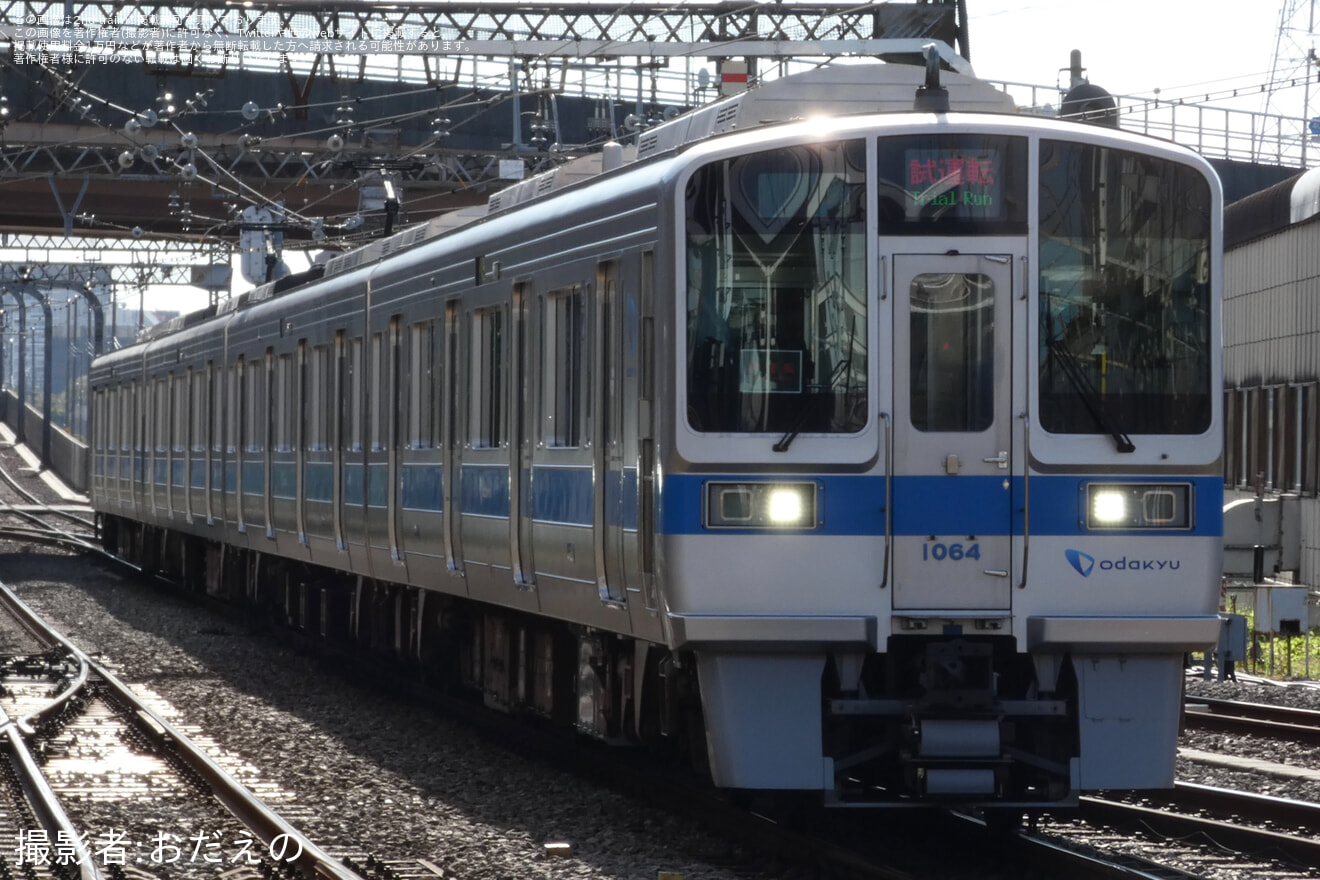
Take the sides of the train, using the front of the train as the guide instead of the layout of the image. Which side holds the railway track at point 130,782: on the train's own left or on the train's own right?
on the train's own right

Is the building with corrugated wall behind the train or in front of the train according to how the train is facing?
behind

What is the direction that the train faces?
toward the camera

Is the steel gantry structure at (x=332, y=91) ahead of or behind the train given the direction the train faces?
behind
